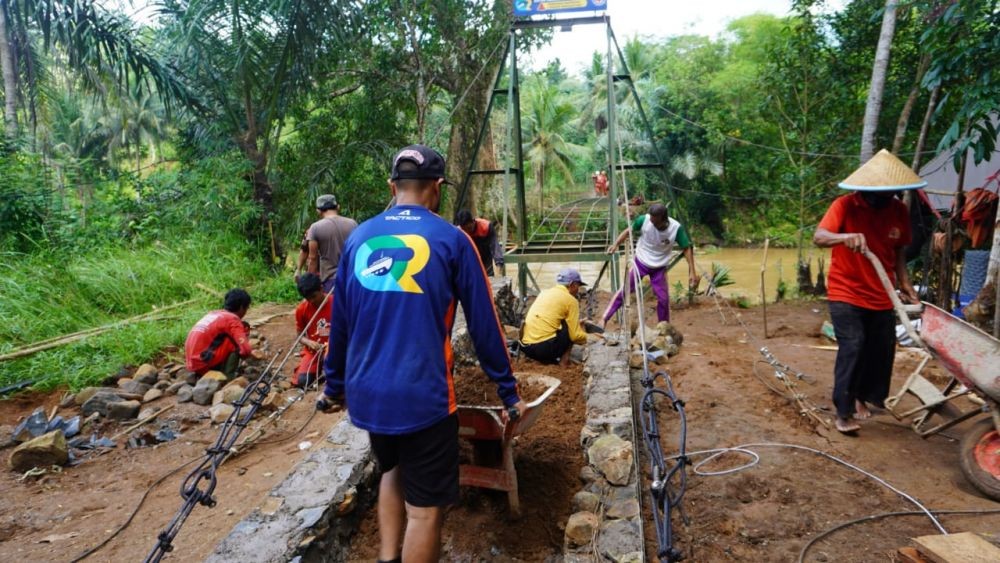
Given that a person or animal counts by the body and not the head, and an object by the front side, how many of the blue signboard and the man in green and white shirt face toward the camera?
2

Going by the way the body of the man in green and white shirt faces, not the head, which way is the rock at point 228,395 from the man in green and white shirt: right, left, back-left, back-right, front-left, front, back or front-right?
front-right

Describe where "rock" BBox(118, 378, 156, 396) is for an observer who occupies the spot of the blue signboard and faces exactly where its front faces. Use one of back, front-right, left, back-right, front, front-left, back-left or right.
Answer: front-right

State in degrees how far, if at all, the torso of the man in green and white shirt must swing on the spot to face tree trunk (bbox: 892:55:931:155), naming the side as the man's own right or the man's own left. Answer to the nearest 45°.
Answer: approximately 135° to the man's own left

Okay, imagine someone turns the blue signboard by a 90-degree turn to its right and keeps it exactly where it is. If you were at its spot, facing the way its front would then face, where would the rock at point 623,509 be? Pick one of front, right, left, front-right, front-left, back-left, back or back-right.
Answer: left

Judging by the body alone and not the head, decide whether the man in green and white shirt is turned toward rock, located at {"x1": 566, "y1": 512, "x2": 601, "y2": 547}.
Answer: yes

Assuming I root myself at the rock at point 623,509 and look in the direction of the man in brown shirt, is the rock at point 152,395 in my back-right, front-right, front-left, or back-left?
front-left

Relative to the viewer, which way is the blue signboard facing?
toward the camera

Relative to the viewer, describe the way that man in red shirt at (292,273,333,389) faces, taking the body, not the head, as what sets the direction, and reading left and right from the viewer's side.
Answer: facing the viewer and to the right of the viewer

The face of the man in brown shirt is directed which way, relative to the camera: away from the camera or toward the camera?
away from the camera

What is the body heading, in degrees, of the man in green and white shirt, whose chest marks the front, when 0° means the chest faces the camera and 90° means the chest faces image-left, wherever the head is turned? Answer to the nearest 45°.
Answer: approximately 0°

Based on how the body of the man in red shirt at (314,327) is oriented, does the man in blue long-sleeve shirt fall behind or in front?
in front

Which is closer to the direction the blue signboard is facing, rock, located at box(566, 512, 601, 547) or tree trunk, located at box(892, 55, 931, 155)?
the rock

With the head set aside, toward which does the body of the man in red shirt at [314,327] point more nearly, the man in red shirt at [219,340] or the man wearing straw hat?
the man wearing straw hat

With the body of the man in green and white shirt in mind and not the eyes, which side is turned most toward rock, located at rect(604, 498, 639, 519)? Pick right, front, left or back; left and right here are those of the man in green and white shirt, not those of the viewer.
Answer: front
